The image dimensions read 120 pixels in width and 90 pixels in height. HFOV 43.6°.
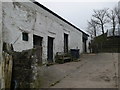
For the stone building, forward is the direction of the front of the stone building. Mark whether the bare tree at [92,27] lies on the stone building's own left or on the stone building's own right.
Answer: on the stone building's own left

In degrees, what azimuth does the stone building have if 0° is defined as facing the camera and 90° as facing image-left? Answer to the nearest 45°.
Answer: approximately 315°
